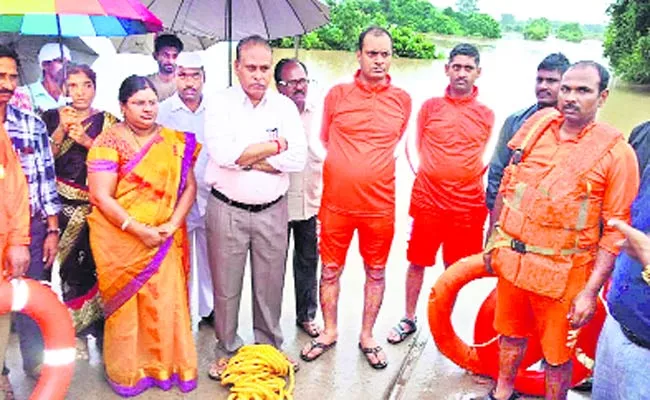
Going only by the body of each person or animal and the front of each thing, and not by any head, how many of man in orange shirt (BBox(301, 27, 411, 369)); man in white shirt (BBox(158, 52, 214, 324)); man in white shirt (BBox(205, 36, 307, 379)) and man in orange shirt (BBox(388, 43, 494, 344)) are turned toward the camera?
4

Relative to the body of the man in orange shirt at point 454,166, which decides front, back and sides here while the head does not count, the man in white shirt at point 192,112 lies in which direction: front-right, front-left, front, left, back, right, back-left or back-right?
right

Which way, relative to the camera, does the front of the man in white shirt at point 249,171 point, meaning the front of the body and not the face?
toward the camera

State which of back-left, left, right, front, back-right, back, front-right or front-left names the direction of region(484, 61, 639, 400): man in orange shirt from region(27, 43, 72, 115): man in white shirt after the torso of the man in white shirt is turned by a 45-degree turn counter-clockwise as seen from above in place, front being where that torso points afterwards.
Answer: front-right

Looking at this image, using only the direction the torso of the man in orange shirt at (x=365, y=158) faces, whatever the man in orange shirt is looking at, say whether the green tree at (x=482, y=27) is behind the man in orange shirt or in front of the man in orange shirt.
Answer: behind

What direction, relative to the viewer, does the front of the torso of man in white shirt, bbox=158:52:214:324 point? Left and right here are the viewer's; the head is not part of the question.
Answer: facing the viewer

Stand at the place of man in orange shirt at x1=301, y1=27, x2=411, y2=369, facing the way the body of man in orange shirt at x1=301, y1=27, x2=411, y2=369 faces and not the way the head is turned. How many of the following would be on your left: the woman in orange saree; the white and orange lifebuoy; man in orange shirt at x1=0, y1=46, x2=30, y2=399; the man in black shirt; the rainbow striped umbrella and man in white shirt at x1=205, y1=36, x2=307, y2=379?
1

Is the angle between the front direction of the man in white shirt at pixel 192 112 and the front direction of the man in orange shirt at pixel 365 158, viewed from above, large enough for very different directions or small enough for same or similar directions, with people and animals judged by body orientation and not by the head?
same or similar directions

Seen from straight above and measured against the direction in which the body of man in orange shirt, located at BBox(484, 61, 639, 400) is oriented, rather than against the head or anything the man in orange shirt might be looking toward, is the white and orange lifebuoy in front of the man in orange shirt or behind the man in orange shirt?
in front

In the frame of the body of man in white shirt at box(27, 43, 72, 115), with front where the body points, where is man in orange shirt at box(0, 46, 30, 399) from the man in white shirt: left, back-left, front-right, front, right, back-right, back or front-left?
front-right

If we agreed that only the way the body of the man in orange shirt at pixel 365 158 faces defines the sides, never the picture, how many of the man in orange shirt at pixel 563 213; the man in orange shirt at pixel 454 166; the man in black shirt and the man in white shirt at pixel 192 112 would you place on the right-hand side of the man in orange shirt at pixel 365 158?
1

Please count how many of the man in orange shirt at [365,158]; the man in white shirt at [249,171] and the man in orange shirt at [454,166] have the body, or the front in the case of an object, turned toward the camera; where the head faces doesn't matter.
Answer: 3

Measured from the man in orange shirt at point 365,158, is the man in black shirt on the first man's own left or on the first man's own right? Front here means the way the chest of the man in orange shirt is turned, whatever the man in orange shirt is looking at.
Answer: on the first man's own left
